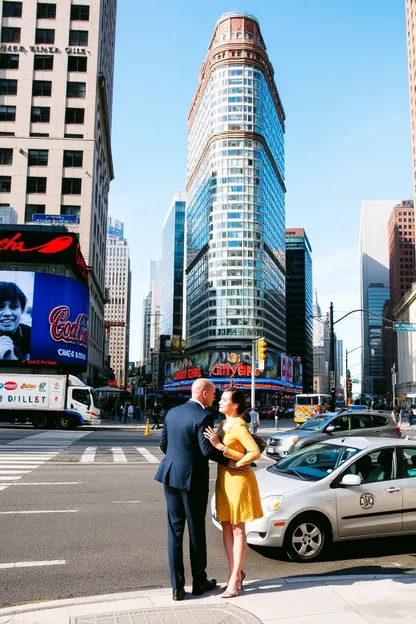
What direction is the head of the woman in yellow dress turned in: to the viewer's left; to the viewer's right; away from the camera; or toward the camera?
to the viewer's left

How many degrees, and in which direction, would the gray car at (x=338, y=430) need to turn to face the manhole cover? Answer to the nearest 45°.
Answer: approximately 45° to its left

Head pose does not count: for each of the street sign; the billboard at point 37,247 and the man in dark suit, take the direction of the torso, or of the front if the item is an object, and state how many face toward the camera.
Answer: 2

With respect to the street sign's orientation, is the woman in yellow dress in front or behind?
in front

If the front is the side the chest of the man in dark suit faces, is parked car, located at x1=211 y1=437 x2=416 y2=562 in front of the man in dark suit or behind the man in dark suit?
in front

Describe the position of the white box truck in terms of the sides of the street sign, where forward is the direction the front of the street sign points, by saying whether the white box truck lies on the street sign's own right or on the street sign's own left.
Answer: on the street sign's own right

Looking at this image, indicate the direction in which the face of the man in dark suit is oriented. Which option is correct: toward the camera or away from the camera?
away from the camera

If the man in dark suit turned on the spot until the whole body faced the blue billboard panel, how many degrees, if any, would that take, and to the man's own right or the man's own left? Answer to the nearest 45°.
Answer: approximately 45° to the man's own left

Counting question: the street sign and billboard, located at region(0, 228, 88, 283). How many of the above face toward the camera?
2

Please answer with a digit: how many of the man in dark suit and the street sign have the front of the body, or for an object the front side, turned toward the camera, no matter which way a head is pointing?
1

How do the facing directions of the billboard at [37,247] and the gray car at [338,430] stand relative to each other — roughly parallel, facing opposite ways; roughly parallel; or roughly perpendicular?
roughly perpendicular

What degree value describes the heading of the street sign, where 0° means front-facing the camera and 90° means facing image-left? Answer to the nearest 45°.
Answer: approximately 0°
